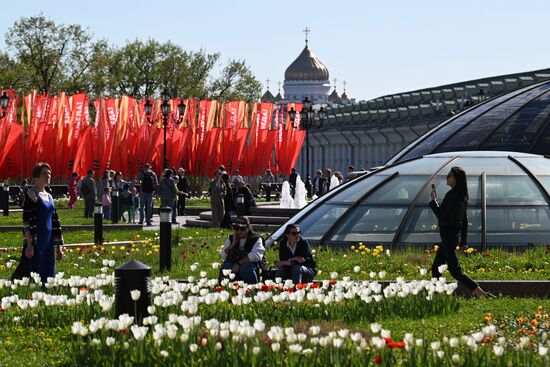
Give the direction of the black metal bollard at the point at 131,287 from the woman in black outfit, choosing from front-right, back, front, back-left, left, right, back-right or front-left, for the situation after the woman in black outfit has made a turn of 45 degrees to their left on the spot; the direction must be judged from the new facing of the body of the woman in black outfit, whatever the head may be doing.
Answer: front

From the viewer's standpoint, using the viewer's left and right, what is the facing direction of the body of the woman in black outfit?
facing to the left of the viewer

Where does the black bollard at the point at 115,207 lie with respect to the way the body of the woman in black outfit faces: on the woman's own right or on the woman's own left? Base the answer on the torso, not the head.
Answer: on the woman's own right

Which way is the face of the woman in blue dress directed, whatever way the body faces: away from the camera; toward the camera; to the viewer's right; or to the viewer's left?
to the viewer's right

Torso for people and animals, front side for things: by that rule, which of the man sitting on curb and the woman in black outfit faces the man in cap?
the woman in black outfit

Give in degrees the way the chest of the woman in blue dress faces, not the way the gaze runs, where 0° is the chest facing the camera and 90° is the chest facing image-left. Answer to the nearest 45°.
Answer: approximately 315°

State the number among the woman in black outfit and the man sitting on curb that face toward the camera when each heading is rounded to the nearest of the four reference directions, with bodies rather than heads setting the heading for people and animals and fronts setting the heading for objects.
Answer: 1

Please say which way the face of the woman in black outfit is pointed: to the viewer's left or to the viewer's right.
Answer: to the viewer's left

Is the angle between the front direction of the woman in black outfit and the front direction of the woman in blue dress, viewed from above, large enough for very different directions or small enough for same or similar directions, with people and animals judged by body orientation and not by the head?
very different directions

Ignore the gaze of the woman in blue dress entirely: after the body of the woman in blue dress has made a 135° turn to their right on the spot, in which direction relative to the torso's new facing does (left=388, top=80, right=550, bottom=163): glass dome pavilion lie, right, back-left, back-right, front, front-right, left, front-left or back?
back-right

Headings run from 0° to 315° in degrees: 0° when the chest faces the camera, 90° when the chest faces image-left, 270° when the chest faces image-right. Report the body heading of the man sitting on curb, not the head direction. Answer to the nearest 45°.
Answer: approximately 0°

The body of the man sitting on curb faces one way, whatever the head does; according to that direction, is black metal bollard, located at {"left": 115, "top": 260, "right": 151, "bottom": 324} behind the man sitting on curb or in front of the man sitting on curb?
in front

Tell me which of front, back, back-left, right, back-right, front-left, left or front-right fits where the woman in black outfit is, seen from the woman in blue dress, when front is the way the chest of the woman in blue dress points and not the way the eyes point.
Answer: front-left
